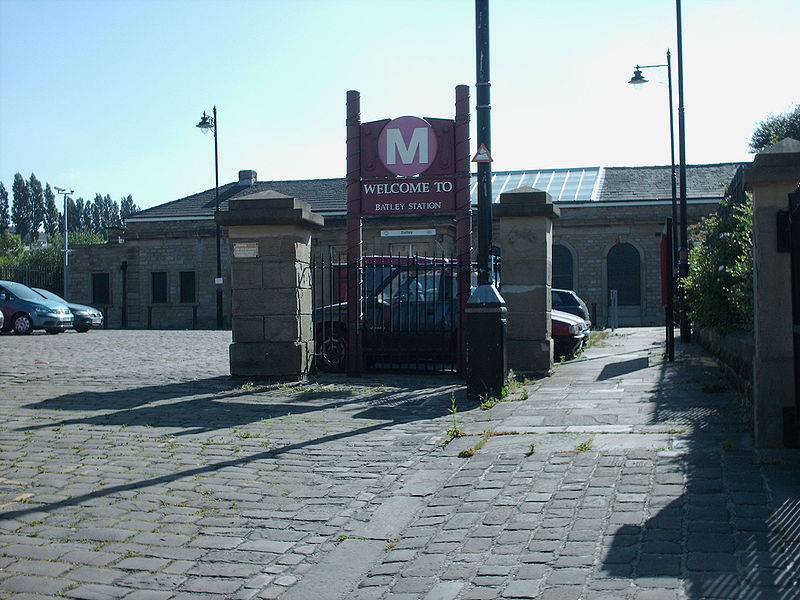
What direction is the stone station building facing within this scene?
toward the camera

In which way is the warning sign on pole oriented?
toward the camera

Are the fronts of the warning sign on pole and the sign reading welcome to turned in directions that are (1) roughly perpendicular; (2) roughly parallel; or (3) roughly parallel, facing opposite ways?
roughly parallel

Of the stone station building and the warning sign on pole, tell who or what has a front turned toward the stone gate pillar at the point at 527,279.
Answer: the stone station building

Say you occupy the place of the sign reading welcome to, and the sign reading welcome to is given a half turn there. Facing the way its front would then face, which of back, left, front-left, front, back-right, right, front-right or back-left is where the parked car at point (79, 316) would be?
front-left

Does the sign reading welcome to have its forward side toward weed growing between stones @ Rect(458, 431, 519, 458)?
yes

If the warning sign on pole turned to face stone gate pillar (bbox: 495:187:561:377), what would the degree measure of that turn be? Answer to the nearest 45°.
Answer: approximately 180°

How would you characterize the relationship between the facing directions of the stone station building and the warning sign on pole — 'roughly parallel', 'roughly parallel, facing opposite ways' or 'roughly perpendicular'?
roughly parallel

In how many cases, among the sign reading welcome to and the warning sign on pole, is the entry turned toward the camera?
2

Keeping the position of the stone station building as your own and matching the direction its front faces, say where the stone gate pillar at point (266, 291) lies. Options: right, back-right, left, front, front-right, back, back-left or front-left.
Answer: front

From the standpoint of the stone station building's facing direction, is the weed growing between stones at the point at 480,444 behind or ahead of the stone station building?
ahead

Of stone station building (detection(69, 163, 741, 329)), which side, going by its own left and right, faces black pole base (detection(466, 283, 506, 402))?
front

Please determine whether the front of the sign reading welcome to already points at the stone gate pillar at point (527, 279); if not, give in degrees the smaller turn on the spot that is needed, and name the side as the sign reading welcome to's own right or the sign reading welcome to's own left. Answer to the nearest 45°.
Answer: approximately 90° to the sign reading welcome to's own left

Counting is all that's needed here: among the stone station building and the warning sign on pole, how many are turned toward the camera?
2

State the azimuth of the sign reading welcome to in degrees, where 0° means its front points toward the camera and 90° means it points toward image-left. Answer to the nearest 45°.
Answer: approximately 0°

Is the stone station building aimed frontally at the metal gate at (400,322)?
yes
